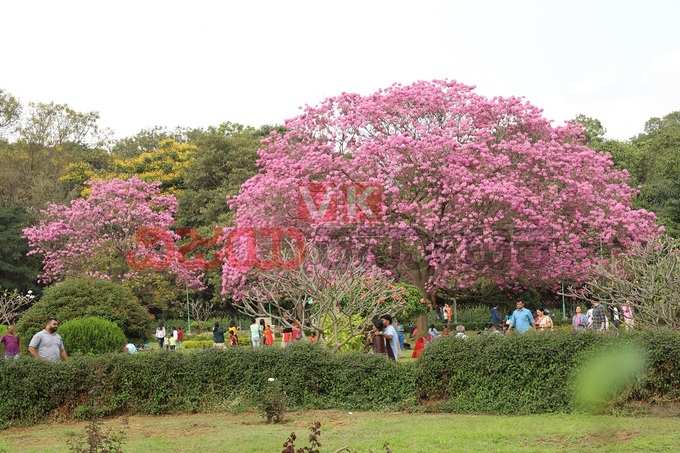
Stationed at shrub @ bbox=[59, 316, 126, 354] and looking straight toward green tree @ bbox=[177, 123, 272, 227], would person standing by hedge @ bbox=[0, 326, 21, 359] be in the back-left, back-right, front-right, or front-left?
back-left

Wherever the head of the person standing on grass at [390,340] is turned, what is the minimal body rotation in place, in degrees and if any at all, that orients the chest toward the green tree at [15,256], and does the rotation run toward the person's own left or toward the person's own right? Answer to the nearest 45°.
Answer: approximately 45° to the person's own right

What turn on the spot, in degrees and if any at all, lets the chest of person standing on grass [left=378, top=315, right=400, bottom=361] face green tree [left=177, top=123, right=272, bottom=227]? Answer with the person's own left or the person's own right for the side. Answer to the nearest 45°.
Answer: approximately 90° to the person's own right

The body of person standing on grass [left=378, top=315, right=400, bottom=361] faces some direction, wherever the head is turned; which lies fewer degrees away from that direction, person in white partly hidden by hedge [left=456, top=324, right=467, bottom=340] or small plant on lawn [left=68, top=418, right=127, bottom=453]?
the small plant on lawn

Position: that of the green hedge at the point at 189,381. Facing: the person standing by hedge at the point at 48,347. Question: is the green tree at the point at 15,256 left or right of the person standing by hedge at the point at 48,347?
right

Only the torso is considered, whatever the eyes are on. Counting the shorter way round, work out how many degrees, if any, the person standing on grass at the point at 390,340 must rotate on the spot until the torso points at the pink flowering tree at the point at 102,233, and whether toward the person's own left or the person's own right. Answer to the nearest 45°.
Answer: approximately 45° to the person's own right
